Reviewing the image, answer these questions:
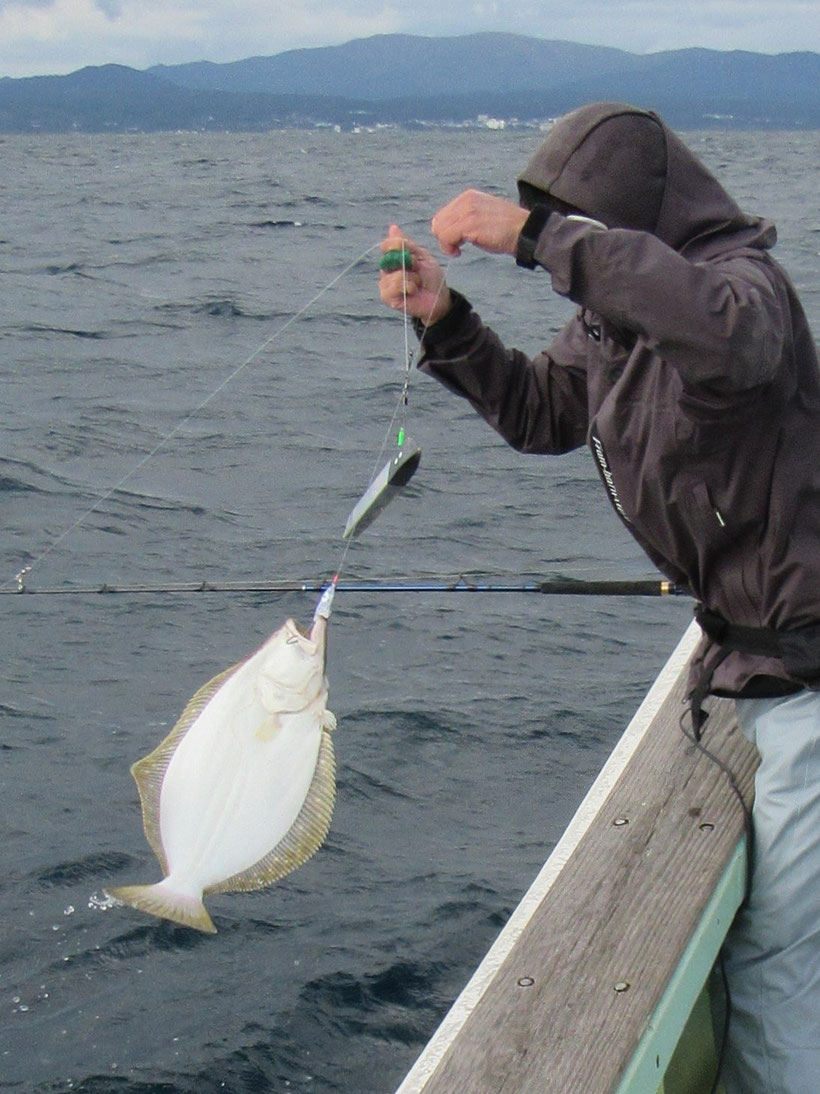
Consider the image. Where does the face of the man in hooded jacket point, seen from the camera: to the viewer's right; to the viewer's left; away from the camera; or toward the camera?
to the viewer's left

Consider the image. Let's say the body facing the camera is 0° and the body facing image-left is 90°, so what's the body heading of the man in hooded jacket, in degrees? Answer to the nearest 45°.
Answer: approximately 90°
